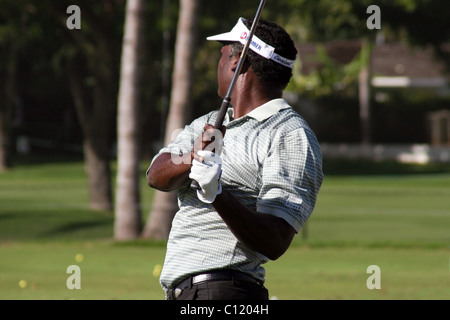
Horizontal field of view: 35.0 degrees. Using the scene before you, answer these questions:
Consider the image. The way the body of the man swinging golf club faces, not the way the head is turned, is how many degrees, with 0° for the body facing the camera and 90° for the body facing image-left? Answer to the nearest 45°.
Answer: approximately 45°

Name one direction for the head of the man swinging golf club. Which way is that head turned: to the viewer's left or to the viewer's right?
to the viewer's left
